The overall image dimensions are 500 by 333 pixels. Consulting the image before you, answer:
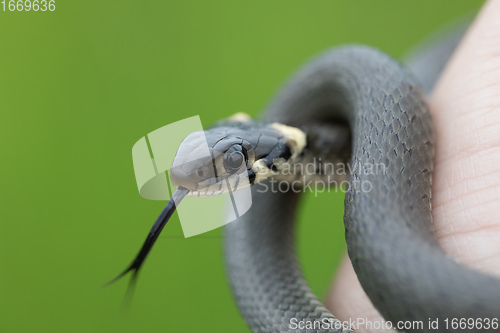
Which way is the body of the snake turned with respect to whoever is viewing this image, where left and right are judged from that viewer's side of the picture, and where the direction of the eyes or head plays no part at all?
facing the viewer and to the left of the viewer
